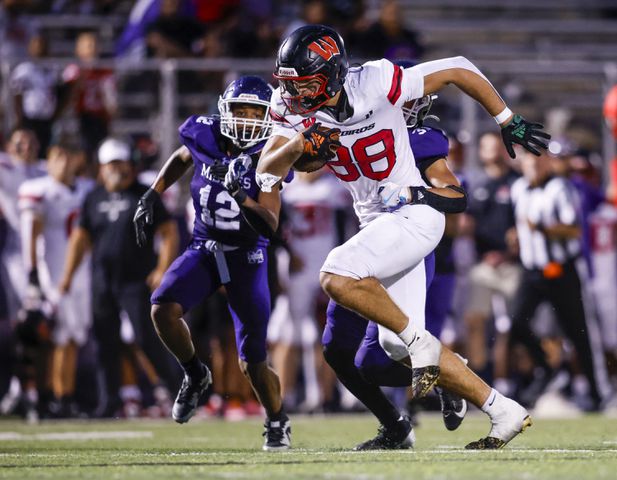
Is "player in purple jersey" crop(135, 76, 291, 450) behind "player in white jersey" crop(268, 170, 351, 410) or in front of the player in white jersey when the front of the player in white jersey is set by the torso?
in front

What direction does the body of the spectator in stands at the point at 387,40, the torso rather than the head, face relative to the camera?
toward the camera

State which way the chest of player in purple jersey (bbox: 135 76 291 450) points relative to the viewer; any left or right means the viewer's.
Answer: facing the viewer

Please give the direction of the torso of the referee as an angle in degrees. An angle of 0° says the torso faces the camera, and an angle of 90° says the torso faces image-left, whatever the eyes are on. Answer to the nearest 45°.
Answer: approximately 45°

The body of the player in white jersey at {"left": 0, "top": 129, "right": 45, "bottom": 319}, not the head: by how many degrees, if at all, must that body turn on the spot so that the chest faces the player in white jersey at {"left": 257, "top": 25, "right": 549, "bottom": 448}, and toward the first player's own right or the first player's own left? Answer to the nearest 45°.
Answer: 0° — they already face them

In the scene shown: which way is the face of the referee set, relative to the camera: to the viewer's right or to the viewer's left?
to the viewer's left

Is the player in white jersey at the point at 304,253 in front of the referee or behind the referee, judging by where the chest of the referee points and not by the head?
in front
